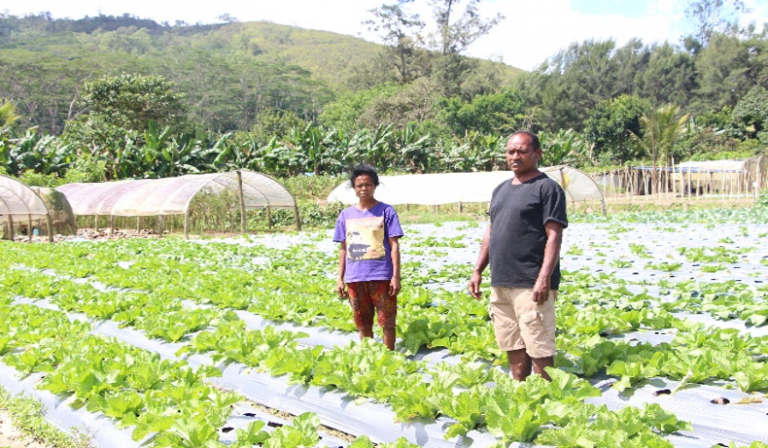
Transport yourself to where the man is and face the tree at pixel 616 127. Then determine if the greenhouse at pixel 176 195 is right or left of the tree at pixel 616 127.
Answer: left

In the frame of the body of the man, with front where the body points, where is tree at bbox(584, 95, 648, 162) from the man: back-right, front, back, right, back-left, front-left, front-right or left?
back-right

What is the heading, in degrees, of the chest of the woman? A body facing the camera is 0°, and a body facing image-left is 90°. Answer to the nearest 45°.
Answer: approximately 0°

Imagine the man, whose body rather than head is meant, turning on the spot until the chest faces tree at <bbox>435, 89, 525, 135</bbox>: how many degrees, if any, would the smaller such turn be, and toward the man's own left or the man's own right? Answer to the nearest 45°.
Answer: approximately 135° to the man's own right

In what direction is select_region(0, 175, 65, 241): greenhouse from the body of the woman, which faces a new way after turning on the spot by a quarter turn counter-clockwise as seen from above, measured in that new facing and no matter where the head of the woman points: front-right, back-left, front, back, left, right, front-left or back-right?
back-left

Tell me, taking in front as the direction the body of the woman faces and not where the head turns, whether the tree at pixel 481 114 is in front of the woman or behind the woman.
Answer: behind

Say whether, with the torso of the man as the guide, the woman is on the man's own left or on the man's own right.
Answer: on the man's own right

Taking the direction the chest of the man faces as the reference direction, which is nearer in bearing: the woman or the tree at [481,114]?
the woman

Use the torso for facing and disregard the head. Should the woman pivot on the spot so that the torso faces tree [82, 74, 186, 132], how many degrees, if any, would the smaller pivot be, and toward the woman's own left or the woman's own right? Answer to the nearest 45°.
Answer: approximately 180°
